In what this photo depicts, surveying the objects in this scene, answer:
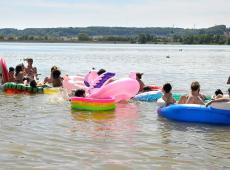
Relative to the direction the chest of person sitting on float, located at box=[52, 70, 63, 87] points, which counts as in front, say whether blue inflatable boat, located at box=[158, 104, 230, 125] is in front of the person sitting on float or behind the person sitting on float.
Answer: behind

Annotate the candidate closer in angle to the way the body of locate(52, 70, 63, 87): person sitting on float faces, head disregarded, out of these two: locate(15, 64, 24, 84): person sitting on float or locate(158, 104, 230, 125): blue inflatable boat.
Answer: the person sitting on float

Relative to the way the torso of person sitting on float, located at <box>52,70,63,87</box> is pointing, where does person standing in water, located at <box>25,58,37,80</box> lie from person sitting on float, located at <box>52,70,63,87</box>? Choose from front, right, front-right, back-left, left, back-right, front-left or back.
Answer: front-left

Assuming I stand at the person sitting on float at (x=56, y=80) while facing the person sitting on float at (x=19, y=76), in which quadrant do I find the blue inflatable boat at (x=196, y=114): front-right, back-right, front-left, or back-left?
back-left
